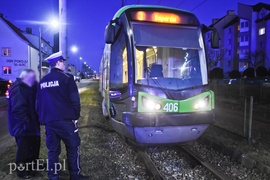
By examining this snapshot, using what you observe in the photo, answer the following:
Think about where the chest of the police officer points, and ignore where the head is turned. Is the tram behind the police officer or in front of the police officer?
in front

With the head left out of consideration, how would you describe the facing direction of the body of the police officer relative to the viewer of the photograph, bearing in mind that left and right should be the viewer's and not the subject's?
facing away from the viewer and to the right of the viewer

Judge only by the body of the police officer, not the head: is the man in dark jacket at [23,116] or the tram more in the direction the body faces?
the tram

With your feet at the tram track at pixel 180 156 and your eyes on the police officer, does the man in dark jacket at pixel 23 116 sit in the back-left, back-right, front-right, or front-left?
front-right

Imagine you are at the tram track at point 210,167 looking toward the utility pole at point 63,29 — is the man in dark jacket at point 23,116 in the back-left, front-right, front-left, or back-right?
front-left

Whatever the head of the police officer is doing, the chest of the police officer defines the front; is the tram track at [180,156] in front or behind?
in front

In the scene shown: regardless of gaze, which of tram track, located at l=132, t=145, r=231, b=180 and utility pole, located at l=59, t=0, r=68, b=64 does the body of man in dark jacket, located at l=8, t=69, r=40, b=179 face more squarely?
the tram track

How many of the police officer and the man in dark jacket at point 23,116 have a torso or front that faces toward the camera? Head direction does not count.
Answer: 0

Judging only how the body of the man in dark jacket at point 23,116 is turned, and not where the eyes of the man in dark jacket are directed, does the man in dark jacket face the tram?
yes

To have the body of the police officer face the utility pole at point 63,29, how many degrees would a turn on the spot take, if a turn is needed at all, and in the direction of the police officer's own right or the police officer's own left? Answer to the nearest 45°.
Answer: approximately 45° to the police officer's own left

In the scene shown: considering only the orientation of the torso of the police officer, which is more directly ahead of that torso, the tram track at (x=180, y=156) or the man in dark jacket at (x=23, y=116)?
the tram track

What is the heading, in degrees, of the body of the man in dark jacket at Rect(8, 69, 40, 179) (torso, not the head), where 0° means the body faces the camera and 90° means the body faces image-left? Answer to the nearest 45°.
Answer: approximately 270°
